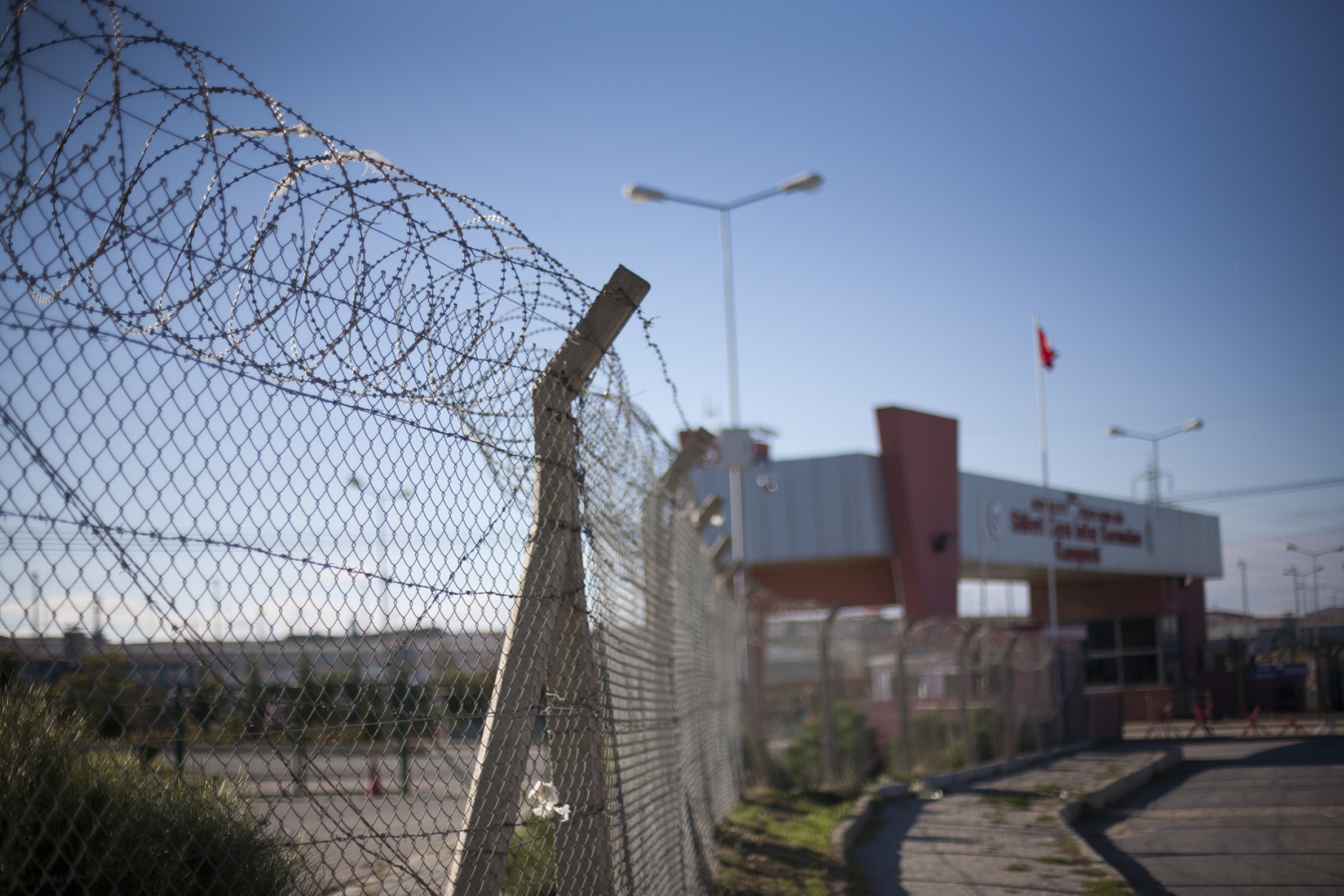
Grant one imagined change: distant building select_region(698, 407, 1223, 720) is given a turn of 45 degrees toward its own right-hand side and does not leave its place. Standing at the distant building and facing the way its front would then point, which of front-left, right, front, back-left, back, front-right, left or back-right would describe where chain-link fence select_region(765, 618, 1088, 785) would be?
front

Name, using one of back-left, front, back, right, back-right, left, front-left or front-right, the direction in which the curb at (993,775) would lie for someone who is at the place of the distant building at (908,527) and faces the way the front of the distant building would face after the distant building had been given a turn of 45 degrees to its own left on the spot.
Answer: right

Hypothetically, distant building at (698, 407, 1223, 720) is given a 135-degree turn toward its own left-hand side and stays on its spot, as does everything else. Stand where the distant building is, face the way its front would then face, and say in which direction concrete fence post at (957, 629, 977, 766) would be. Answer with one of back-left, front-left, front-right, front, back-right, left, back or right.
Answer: back

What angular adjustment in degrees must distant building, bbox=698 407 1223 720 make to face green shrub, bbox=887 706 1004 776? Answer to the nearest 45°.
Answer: approximately 45° to its right

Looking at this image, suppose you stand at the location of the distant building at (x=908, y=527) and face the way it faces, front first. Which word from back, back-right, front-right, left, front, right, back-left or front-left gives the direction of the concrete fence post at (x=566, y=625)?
front-right

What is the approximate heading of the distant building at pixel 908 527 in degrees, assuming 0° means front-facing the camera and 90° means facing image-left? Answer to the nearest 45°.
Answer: approximately 315°

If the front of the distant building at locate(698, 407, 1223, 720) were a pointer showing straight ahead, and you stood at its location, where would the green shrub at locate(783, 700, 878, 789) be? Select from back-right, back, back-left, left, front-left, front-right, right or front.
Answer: front-right
